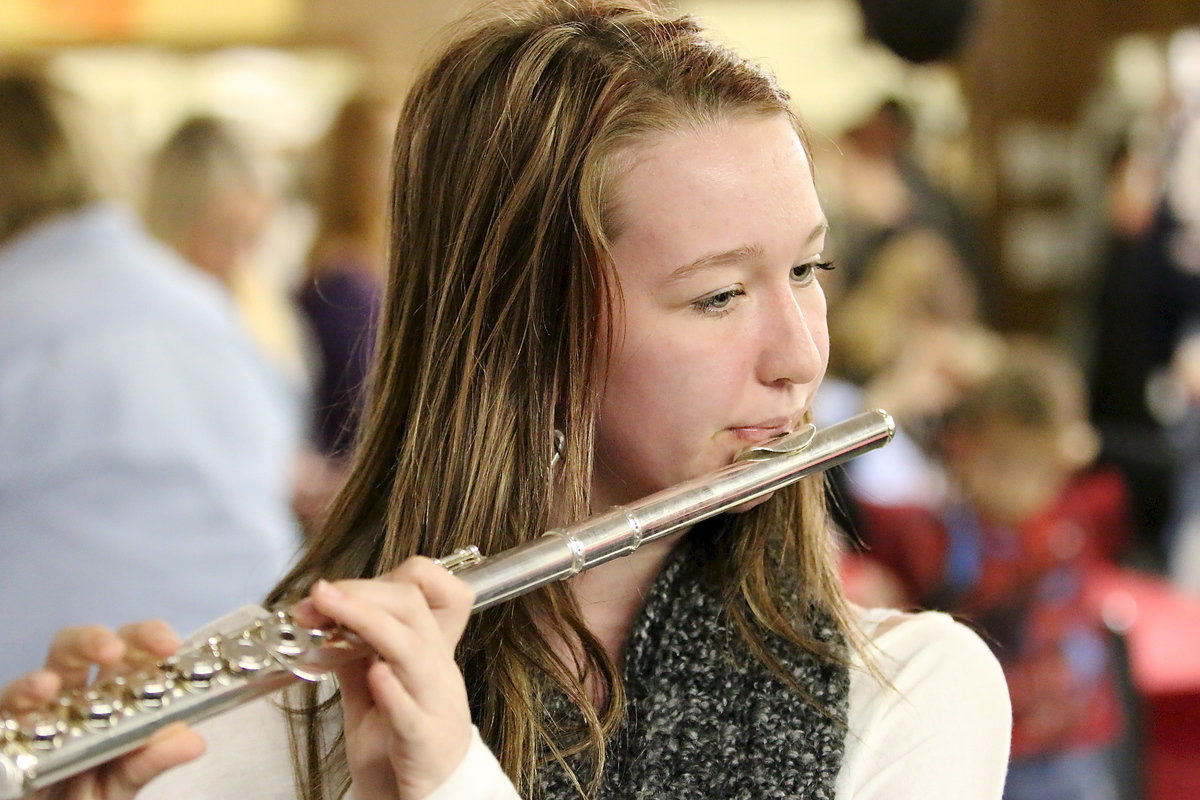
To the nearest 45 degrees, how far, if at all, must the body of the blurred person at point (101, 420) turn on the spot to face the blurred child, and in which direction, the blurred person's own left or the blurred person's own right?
approximately 90° to the blurred person's own right

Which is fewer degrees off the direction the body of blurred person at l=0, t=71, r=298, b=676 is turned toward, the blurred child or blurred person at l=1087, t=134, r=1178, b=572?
the blurred person

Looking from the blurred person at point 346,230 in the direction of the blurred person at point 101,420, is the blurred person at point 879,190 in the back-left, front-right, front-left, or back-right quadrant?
back-left

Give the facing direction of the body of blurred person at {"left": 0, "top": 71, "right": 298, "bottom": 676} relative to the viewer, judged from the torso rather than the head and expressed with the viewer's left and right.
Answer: facing away from the viewer

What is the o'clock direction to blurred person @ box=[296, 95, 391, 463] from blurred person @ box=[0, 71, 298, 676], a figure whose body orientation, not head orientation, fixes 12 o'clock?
blurred person @ box=[296, 95, 391, 463] is roughly at 1 o'clock from blurred person @ box=[0, 71, 298, 676].

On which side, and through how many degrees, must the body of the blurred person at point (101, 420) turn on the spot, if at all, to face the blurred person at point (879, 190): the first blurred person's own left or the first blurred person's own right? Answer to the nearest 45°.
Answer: approximately 45° to the first blurred person's own right

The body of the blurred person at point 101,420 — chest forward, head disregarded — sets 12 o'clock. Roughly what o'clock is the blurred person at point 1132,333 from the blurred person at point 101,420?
the blurred person at point 1132,333 is roughly at 2 o'clock from the blurred person at point 101,420.
